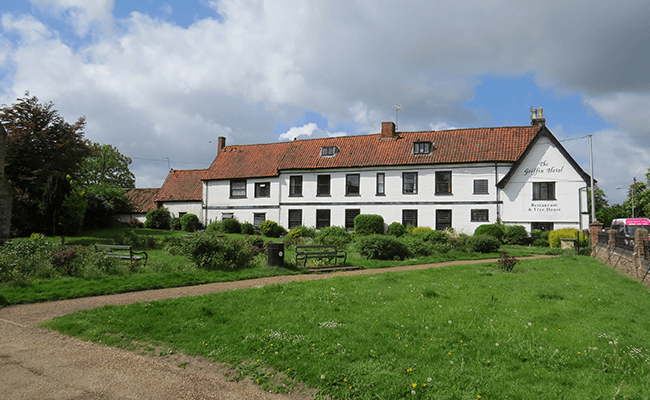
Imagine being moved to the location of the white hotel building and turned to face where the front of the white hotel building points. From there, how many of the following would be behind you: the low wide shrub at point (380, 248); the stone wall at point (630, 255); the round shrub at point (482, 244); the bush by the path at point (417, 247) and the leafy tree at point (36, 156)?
0

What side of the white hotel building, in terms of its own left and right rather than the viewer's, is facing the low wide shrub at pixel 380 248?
front

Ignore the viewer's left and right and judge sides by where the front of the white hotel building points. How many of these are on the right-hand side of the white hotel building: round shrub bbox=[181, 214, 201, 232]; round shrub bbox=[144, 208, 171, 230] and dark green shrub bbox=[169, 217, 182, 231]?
3

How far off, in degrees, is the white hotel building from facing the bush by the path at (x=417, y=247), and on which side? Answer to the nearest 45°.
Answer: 0° — it already faces it

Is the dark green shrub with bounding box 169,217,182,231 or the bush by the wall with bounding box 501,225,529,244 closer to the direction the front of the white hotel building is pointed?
the bush by the wall

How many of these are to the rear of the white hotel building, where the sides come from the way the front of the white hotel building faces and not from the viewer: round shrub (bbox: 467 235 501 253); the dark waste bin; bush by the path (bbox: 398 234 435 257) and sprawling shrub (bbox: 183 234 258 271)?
0

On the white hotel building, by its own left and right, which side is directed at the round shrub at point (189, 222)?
right

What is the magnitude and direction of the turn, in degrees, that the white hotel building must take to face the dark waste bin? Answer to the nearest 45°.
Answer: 0° — it already faces it

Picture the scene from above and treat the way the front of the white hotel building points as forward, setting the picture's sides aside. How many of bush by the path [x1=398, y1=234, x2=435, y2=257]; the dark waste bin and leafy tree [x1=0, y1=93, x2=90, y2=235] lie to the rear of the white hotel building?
0

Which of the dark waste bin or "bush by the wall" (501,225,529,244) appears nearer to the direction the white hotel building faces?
the dark waste bin

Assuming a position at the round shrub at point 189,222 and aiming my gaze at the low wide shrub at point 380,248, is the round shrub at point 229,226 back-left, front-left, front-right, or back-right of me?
front-left

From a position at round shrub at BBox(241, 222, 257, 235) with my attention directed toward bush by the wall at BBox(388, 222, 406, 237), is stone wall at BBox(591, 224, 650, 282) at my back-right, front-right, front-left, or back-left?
front-right

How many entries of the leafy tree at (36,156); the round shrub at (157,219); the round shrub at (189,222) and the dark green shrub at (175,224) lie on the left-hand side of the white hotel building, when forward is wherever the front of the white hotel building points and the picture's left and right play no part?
0

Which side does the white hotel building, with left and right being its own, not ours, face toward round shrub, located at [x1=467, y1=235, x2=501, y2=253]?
front

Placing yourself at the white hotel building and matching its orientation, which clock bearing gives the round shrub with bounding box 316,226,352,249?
The round shrub is roughly at 1 o'clock from the white hotel building.

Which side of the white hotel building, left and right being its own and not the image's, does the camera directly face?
front

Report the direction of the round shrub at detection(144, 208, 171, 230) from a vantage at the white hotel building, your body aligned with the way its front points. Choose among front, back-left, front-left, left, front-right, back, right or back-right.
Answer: right

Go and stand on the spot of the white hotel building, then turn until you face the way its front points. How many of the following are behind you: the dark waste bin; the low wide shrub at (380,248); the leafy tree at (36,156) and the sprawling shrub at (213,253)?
0

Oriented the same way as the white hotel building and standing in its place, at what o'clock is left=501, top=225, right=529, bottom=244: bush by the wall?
The bush by the wall is roughly at 10 o'clock from the white hotel building.
